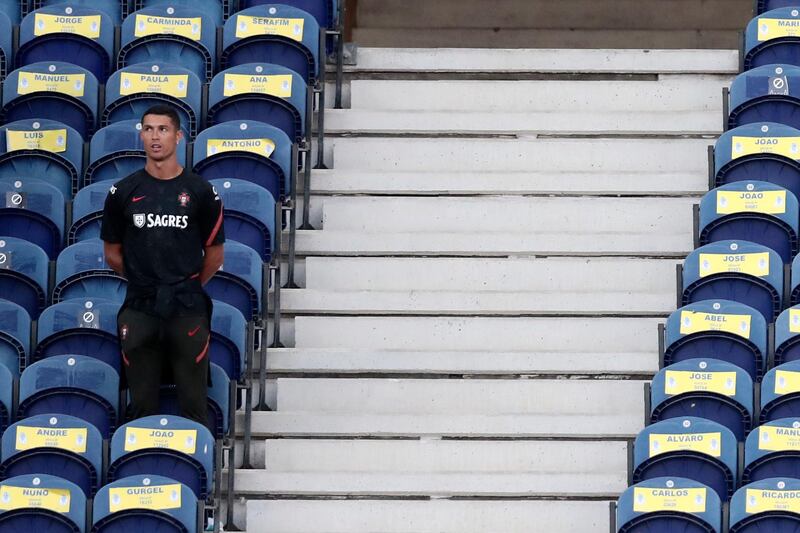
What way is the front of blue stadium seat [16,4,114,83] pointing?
toward the camera

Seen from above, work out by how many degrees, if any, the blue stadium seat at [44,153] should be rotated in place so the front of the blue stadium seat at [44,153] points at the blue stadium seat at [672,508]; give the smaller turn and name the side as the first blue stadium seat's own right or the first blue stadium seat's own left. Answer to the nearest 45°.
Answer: approximately 45° to the first blue stadium seat's own left

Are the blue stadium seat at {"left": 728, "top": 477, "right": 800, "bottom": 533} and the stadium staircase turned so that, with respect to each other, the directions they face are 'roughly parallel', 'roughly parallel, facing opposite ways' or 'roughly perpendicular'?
roughly parallel

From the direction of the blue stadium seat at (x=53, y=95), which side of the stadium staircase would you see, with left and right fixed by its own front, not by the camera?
right

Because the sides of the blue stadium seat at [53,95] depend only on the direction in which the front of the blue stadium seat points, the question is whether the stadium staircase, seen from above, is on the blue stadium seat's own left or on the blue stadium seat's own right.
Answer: on the blue stadium seat's own left

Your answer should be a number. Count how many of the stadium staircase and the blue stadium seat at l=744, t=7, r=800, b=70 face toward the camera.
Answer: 2

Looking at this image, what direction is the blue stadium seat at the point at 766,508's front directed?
toward the camera

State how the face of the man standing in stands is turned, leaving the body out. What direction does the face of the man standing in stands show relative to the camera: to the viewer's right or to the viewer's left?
to the viewer's left

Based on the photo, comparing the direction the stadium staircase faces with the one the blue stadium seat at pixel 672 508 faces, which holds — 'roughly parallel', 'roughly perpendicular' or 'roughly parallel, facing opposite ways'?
roughly parallel

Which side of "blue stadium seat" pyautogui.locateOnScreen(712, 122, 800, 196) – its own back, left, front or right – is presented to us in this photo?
front

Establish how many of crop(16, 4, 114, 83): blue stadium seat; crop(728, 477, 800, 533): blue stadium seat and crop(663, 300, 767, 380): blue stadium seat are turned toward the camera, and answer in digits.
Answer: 3
